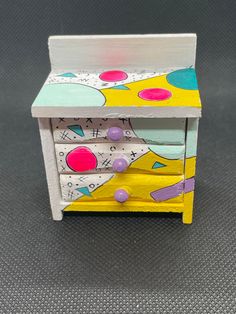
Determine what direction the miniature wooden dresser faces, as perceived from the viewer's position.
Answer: facing the viewer
